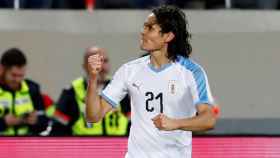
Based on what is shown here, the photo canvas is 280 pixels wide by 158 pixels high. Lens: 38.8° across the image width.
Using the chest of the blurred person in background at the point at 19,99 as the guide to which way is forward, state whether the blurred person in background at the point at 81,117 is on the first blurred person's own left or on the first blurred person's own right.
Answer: on the first blurred person's own left

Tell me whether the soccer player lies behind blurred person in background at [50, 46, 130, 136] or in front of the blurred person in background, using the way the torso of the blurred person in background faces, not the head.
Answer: in front

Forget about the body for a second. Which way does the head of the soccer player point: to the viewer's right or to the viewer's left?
to the viewer's left

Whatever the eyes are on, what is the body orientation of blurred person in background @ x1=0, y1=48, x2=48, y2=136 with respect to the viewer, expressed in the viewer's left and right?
facing the viewer

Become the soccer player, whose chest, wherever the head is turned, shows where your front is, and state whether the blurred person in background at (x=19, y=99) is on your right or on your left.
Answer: on your right

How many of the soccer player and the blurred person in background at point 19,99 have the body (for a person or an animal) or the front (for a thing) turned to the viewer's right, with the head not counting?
0

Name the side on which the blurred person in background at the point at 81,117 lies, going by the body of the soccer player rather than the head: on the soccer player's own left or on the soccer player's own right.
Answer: on the soccer player's own right

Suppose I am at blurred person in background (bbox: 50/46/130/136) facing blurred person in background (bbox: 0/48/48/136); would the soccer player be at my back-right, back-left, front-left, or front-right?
back-left

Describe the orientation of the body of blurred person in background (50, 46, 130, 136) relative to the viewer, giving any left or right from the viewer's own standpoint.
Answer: facing the viewer and to the right of the viewer

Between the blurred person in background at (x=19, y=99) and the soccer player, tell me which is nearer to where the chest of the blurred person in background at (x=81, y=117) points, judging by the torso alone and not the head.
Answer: the soccer player

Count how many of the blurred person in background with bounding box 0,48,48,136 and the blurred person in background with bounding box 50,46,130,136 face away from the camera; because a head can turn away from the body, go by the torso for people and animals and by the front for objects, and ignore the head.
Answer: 0
